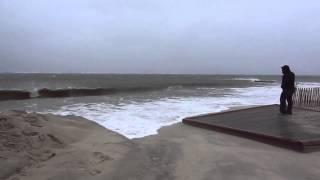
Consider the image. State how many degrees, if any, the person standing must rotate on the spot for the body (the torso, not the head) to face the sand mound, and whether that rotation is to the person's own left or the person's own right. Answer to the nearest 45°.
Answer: approximately 45° to the person's own left

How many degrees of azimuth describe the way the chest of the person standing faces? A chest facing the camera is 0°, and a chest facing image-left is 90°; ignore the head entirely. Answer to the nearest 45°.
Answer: approximately 90°
